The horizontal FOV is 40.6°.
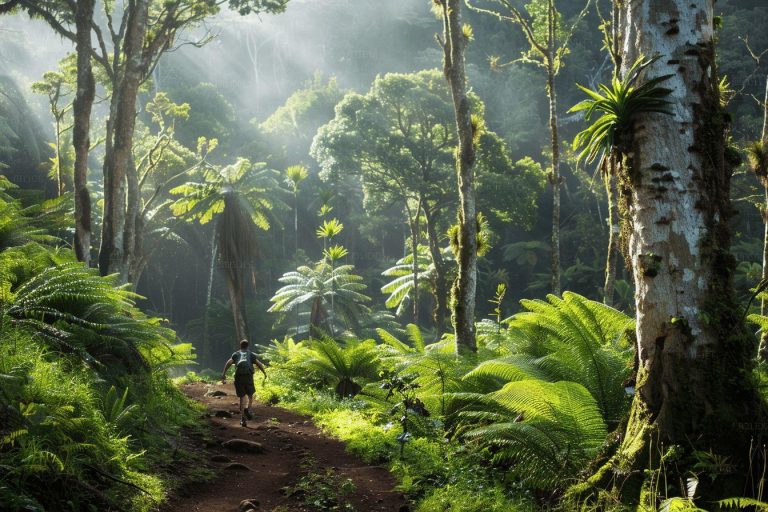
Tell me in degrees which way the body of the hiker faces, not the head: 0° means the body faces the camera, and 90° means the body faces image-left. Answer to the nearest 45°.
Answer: approximately 180°

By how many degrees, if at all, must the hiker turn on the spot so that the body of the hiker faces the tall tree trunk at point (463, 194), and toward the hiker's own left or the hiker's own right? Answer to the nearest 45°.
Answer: approximately 90° to the hiker's own right

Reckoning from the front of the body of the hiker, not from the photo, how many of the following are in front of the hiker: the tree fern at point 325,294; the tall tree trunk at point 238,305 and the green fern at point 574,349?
2

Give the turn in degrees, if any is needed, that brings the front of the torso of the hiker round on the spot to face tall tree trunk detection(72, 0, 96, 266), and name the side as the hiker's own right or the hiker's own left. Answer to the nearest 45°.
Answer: approximately 45° to the hiker's own left

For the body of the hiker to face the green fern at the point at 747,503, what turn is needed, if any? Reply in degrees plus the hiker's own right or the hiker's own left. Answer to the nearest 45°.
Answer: approximately 180°

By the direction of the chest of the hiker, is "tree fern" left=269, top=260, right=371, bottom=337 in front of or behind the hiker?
in front

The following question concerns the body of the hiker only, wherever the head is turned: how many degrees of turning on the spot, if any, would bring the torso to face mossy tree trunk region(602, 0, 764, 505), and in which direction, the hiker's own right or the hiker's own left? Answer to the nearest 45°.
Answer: approximately 180°
